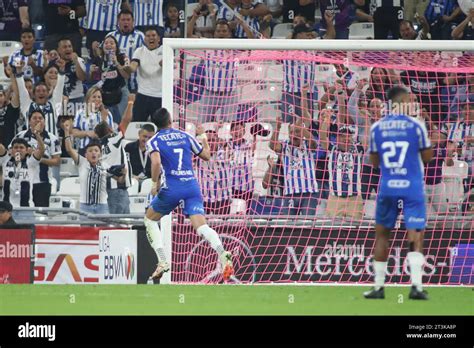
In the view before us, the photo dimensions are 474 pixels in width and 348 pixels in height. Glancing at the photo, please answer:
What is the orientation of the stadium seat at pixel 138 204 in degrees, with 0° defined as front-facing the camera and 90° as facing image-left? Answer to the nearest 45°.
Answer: approximately 0°

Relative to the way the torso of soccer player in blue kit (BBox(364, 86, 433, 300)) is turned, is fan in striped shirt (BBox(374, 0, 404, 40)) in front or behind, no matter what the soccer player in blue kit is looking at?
in front

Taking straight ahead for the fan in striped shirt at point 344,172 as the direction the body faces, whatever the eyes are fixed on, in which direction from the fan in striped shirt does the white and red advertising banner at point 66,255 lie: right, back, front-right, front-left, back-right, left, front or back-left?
right

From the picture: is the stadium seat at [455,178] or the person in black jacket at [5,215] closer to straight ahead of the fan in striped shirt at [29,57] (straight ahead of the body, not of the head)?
the person in black jacket

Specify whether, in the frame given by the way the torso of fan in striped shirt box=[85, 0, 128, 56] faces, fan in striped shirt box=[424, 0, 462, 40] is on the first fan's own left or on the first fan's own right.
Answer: on the first fan's own left

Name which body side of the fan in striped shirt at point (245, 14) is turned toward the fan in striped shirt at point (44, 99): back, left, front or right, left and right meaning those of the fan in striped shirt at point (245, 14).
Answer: right

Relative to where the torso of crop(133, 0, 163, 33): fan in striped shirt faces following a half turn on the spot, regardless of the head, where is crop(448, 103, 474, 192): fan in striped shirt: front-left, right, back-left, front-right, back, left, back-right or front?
back-right

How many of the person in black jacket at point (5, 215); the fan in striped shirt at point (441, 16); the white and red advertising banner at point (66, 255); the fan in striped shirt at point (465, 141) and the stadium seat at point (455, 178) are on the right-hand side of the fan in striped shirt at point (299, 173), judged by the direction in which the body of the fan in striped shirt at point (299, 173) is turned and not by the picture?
2

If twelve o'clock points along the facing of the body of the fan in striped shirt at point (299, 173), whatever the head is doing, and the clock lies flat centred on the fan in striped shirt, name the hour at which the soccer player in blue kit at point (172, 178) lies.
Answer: The soccer player in blue kit is roughly at 1 o'clock from the fan in striped shirt.

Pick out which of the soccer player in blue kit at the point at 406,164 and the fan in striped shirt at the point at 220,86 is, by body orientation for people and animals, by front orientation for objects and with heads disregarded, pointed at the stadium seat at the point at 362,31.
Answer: the soccer player in blue kit

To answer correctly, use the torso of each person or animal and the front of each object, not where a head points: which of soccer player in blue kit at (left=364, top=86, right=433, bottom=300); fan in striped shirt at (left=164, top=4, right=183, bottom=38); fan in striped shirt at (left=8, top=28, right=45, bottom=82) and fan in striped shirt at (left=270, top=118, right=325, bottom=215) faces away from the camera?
the soccer player in blue kit
